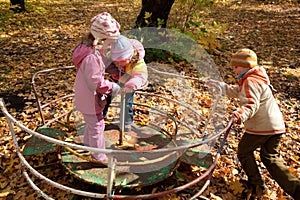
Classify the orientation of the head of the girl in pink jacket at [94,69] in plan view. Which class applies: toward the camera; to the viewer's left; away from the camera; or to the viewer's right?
to the viewer's right

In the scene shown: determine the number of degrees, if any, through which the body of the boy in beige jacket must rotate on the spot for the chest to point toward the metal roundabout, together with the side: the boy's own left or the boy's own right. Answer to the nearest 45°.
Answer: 0° — they already face it

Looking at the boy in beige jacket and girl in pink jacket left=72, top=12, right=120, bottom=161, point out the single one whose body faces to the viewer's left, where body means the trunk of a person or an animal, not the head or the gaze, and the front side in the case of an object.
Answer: the boy in beige jacket

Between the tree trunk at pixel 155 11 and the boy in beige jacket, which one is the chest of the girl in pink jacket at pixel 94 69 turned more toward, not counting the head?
the boy in beige jacket

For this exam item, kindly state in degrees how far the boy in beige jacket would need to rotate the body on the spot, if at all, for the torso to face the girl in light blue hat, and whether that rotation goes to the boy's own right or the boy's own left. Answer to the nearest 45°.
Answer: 0° — they already face them

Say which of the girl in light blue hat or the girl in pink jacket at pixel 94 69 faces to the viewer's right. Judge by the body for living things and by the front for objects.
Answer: the girl in pink jacket

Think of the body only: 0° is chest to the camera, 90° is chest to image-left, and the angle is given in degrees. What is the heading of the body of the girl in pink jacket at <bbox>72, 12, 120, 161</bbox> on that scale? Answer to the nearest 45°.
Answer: approximately 270°

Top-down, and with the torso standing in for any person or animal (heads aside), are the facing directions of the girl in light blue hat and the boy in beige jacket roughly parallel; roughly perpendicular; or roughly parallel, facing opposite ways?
roughly perpendicular

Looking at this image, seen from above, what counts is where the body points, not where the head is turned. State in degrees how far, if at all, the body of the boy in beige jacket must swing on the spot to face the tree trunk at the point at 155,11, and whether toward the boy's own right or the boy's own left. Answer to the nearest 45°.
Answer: approximately 45° to the boy's own right

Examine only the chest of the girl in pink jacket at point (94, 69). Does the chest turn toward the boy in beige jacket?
yes

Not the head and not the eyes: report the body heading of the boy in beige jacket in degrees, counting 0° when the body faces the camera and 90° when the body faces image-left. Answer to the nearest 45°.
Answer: approximately 90°
